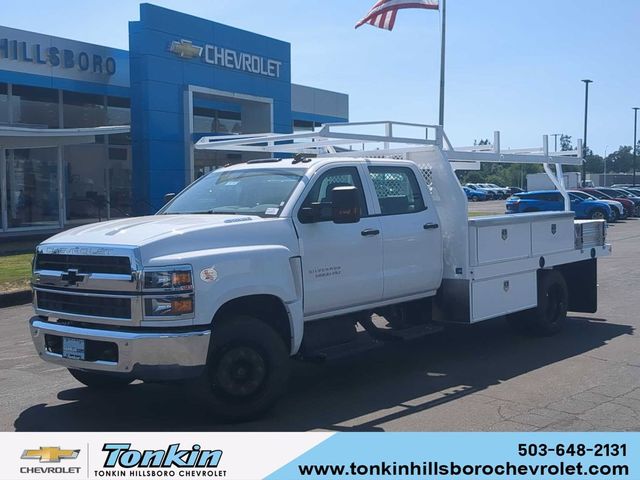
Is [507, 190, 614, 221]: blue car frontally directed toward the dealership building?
no

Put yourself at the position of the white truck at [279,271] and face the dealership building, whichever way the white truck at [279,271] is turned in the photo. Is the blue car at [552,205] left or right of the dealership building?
right

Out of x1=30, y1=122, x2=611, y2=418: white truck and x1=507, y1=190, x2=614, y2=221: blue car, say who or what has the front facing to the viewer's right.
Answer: the blue car

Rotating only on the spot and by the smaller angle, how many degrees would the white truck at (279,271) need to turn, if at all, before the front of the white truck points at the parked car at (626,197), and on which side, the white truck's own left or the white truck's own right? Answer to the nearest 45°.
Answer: approximately 180°

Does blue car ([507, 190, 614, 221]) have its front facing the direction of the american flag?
no

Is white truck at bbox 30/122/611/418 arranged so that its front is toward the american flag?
no

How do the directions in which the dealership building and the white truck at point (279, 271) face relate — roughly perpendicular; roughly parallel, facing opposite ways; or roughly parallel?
roughly perpendicular

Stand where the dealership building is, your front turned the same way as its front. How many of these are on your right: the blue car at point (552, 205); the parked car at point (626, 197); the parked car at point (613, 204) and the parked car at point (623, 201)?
0

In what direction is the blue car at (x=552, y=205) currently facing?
to the viewer's right

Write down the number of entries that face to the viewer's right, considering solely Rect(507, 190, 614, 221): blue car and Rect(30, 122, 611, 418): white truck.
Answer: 1

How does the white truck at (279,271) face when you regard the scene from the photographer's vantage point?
facing the viewer and to the left of the viewer

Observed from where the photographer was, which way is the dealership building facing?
facing the viewer and to the right of the viewer

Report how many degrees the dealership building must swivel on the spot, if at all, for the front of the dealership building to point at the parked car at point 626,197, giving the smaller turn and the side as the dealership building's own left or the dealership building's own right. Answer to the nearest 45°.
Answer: approximately 90° to the dealership building's own left

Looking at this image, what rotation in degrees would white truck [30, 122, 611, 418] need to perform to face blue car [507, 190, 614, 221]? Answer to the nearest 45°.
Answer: approximately 135° to its right

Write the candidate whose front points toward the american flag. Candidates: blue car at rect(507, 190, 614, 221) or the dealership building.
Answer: the dealership building

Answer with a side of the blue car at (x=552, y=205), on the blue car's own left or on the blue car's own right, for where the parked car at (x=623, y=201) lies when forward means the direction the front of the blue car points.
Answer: on the blue car's own left
